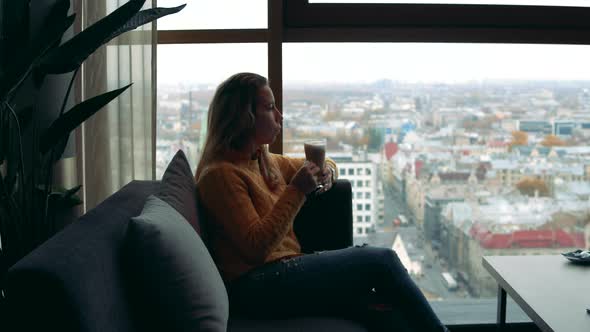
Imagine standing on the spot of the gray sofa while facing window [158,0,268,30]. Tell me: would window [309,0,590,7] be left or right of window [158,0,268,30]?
right

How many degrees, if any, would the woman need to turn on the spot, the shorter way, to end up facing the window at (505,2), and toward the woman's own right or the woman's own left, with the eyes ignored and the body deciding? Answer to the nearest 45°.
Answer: approximately 45° to the woman's own left

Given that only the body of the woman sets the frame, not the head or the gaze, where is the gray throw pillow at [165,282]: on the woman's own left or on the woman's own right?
on the woman's own right

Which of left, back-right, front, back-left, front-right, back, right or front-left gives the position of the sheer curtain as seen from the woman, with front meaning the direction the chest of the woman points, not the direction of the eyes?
back-left

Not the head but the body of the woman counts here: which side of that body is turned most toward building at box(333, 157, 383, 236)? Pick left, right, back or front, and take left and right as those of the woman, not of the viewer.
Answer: left

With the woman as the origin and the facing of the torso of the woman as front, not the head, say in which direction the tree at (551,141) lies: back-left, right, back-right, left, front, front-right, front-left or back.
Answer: front-left

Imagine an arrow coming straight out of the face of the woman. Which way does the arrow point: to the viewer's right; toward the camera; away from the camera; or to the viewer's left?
to the viewer's right

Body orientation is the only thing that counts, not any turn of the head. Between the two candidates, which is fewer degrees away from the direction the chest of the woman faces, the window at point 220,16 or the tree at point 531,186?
the tree

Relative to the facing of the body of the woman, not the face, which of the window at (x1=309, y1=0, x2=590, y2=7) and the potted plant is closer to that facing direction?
the window

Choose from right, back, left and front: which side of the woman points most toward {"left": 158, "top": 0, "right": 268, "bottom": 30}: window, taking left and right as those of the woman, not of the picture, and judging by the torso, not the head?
left

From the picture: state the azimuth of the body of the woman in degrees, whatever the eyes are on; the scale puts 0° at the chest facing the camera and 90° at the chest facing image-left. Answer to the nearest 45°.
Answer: approximately 270°

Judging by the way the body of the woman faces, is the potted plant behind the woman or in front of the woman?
behind
